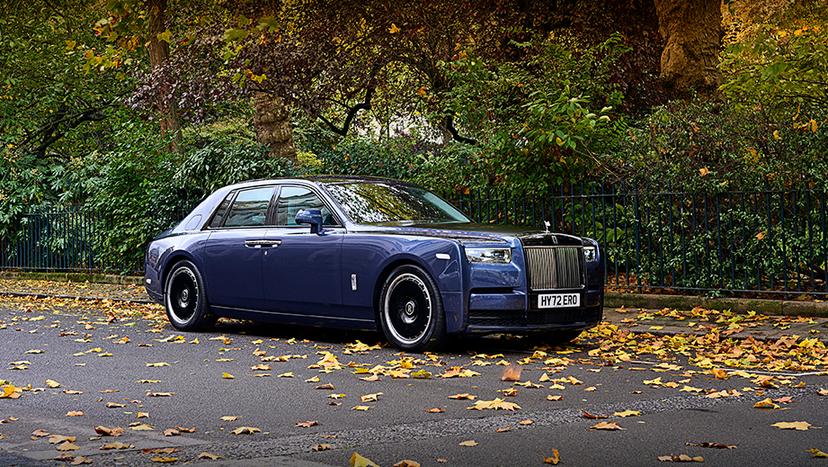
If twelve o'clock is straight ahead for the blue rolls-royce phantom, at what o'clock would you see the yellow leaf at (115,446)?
The yellow leaf is roughly at 2 o'clock from the blue rolls-royce phantom.

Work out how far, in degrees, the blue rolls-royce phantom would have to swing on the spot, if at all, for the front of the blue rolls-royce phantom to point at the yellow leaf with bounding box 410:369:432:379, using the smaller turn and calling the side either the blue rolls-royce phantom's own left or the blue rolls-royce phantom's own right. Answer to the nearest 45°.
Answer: approximately 45° to the blue rolls-royce phantom's own right

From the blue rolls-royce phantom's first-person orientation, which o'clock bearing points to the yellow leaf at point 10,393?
The yellow leaf is roughly at 3 o'clock from the blue rolls-royce phantom.

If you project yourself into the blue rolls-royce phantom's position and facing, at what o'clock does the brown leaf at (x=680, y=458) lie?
The brown leaf is roughly at 1 o'clock from the blue rolls-royce phantom.

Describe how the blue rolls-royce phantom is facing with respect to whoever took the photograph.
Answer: facing the viewer and to the right of the viewer

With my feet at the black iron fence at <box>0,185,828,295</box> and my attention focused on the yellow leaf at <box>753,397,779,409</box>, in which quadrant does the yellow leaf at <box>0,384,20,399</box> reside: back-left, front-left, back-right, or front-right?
front-right

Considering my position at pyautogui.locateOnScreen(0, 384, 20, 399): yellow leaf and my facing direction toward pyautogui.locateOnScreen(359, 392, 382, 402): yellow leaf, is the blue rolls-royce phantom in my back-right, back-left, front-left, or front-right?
front-left

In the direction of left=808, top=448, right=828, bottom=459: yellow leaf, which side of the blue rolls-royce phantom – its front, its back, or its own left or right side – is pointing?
front

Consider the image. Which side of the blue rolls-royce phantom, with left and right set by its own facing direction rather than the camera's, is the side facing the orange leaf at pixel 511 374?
front

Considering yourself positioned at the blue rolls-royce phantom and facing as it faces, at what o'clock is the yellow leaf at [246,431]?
The yellow leaf is roughly at 2 o'clock from the blue rolls-royce phantom.

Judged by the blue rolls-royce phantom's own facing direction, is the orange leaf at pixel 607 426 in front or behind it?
in front
